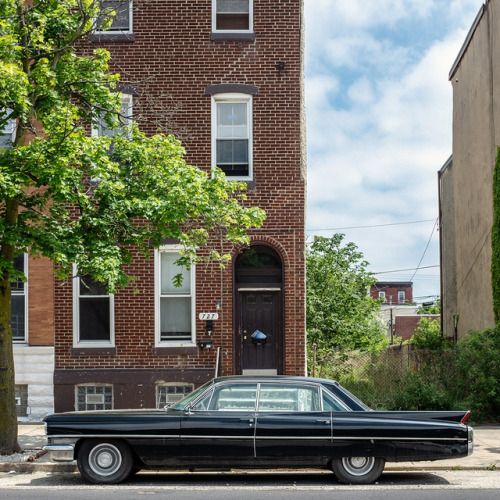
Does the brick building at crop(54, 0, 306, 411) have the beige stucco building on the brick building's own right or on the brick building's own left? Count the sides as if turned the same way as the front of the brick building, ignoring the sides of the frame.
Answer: on the brick building's own left

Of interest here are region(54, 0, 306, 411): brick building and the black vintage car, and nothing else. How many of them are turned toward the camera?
1

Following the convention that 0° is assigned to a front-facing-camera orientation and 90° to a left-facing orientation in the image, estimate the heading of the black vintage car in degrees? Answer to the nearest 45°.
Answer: approximately 90°

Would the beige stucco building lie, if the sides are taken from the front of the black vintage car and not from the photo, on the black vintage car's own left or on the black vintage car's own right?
on the black vintage car's own right

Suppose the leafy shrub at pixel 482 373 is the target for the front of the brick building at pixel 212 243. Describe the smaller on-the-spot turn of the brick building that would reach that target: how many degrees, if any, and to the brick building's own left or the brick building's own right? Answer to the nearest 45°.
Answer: approximately 90° to the brick building's own left

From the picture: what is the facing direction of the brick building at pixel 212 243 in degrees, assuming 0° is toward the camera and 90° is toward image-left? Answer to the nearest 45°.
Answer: approximately 0°

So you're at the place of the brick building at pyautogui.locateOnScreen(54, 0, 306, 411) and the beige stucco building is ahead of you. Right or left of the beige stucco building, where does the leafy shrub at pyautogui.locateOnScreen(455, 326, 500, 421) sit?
right

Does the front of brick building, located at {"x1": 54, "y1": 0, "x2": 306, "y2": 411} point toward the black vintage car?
yes

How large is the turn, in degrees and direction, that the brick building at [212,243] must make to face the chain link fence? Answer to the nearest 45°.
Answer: approximately 90° to its left

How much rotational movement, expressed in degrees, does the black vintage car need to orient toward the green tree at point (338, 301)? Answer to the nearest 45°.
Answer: approximately 90° to its right

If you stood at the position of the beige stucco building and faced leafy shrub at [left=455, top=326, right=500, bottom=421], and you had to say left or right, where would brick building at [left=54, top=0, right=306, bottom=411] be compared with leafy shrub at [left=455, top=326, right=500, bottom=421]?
right

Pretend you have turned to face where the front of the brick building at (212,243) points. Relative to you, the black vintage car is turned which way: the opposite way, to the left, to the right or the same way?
to the right
